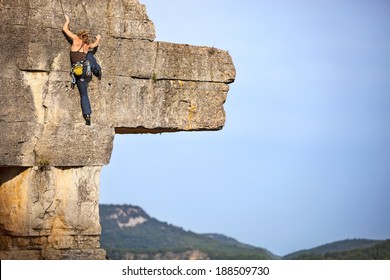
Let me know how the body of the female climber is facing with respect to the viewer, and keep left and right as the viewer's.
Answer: facing away from the viewer

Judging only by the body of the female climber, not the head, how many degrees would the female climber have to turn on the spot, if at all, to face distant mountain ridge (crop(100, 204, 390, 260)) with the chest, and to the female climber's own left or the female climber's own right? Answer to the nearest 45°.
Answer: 0° — they already face it
